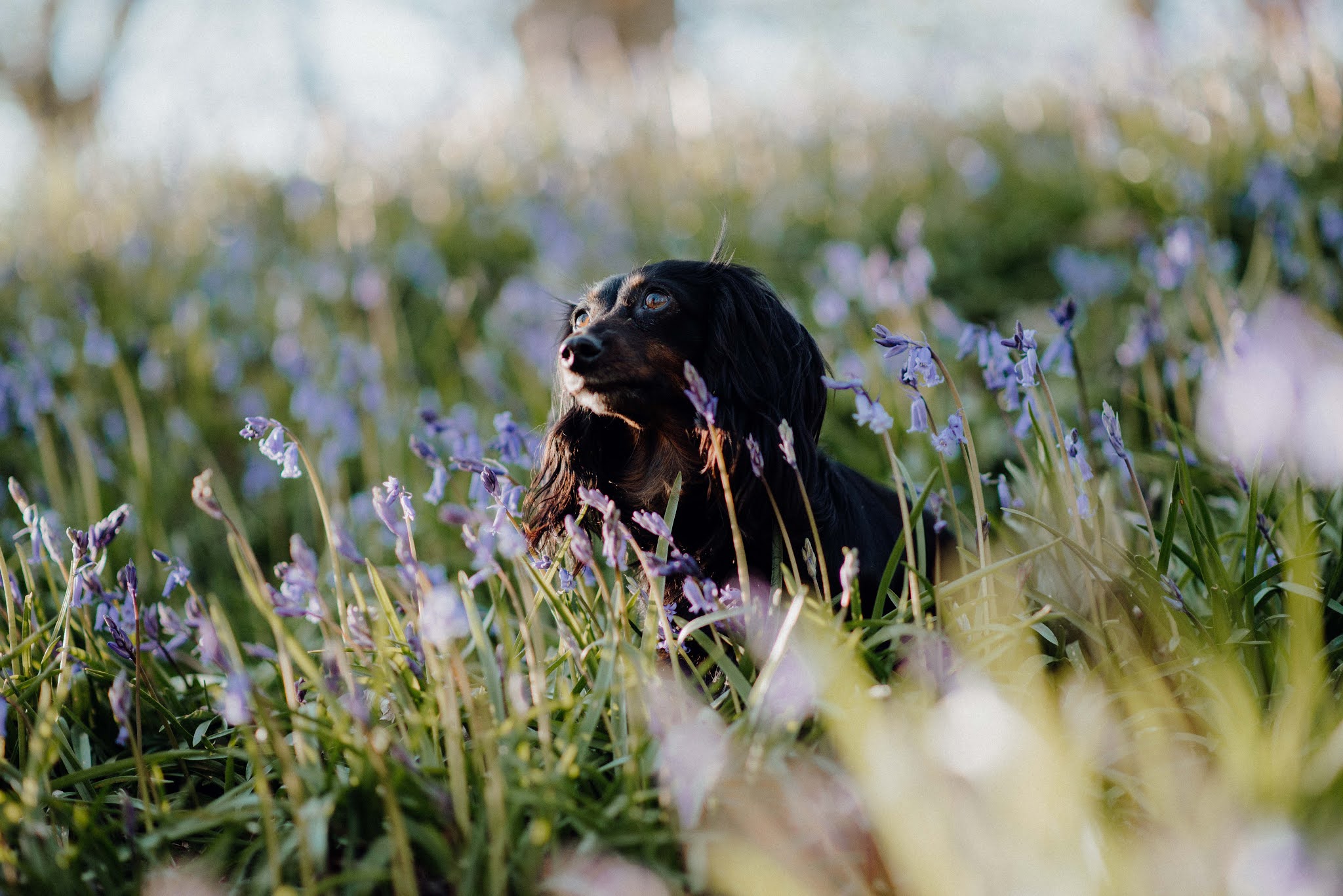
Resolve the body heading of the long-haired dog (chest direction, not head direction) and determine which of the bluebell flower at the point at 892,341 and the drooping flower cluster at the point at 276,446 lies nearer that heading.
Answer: the drooping flower cluster

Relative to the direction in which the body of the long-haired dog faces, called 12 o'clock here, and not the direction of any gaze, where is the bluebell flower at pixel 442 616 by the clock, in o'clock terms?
The bluebell flower is roughly at 11 o'clock from the long-haired dog.

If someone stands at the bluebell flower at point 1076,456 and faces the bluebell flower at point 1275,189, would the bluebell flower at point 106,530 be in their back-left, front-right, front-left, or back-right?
back-left

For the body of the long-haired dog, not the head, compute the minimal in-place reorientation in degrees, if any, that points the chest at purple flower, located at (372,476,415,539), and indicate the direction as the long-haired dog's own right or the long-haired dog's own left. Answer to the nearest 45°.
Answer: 0° — it already faces it

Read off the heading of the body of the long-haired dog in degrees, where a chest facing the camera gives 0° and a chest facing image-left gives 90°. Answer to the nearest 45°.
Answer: approximately 45°

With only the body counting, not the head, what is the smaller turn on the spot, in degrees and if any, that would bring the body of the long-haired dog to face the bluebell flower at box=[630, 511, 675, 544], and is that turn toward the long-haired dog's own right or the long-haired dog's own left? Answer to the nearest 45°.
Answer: approximately 45° to the long-haired dog's own left
